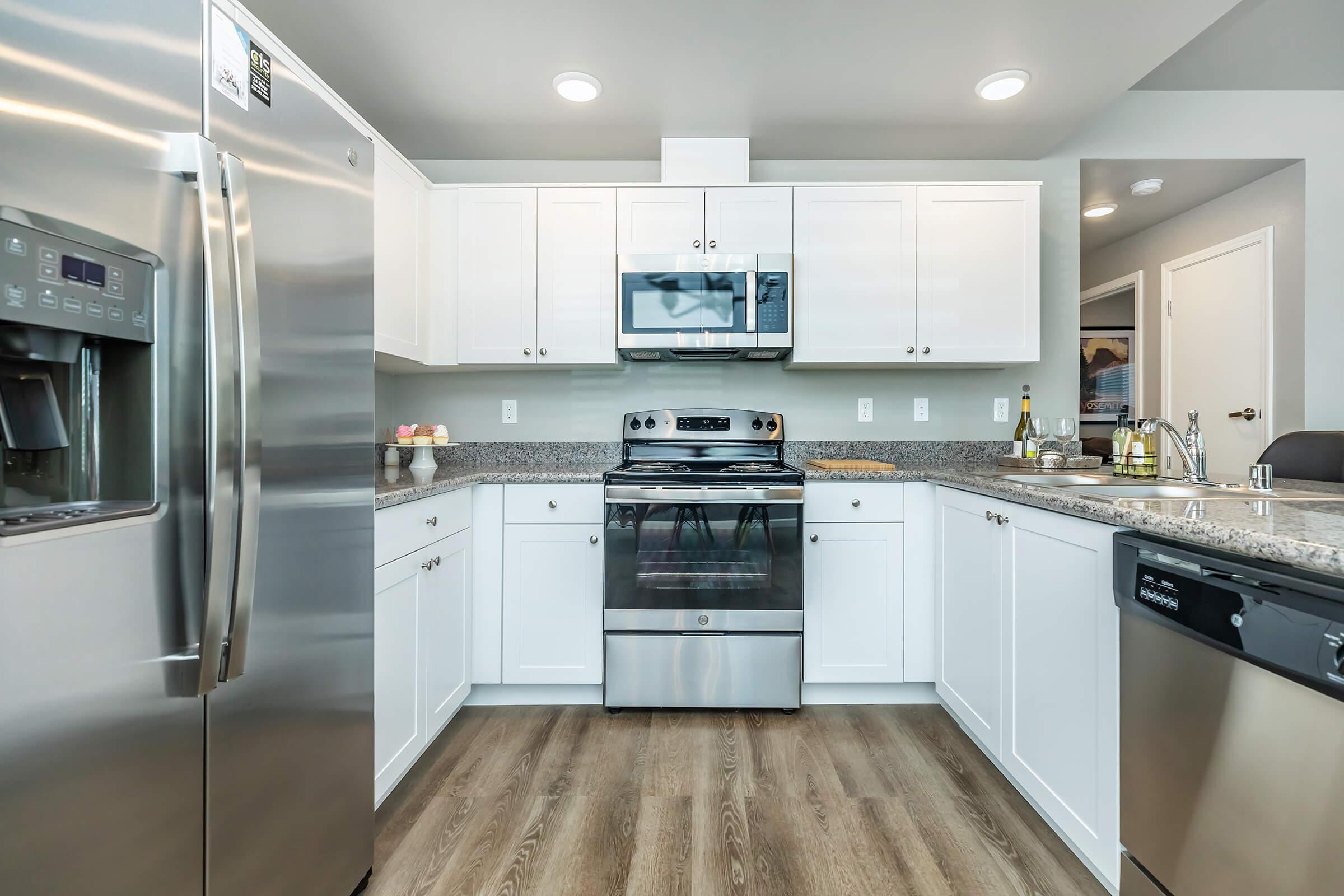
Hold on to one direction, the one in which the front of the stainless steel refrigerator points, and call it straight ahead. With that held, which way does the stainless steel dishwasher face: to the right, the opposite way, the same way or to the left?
the opposite way

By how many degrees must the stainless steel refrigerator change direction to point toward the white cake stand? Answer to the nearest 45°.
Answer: approximately 90° to its left

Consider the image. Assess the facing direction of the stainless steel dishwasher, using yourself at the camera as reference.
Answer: facing the viewer and to the left of the viewer

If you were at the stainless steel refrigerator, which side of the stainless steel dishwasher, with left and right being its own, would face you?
front

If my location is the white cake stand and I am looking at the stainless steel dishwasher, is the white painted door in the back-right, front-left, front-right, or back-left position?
front-left

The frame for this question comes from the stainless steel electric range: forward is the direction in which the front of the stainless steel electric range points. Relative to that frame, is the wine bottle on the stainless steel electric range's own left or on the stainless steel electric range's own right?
on the stainless steel electric range's own left

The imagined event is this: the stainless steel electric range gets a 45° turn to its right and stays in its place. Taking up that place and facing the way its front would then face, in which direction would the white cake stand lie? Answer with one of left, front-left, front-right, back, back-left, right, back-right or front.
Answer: front-right

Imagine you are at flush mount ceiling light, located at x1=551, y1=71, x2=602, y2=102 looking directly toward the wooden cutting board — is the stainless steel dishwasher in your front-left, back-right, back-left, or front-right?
front-right

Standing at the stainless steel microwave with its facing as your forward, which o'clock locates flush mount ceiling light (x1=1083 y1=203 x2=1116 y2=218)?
The flush mount ceiling light is roughly at 8 o'clock from the stainless steel microwave.

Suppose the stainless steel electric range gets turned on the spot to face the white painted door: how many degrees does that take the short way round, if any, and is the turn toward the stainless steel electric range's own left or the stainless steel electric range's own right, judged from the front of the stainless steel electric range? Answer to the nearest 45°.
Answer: approximately 135° to the stainless steel electric range's own left

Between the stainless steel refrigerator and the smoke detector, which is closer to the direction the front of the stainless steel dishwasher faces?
the stainless steel refrigerator

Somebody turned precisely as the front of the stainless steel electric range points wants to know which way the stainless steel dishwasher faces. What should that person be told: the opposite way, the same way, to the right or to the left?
to the right

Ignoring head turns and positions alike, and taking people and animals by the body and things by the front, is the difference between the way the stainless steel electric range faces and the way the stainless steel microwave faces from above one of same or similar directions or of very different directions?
same or similar directions

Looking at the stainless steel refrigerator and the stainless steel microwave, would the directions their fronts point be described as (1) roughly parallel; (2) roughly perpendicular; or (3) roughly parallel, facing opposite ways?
roughly perpendicular

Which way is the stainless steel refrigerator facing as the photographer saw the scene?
facing the viewer and to the right of the viewer

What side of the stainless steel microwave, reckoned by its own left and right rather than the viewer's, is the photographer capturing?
front

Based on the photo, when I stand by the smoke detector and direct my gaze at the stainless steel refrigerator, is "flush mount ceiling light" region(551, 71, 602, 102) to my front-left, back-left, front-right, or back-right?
front-right

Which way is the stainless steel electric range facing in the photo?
toward the camera
